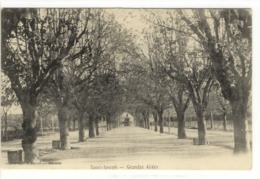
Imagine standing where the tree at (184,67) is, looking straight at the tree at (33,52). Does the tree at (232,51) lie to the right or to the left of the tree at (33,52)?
left
